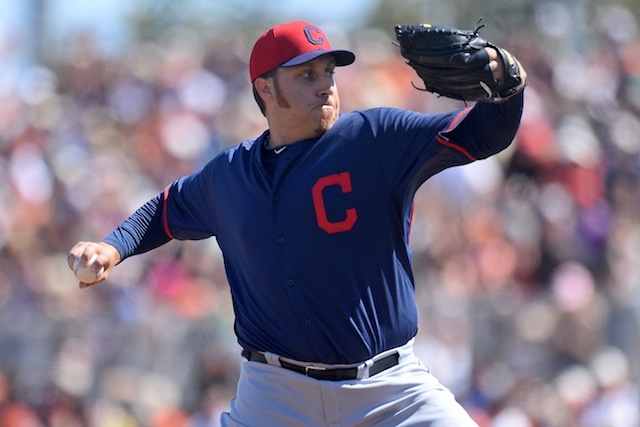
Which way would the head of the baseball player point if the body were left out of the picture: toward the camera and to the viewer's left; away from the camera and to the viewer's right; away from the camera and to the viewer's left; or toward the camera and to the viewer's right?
toward the camera and to the viewer's right

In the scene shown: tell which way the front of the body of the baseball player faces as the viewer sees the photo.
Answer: toward the camera
